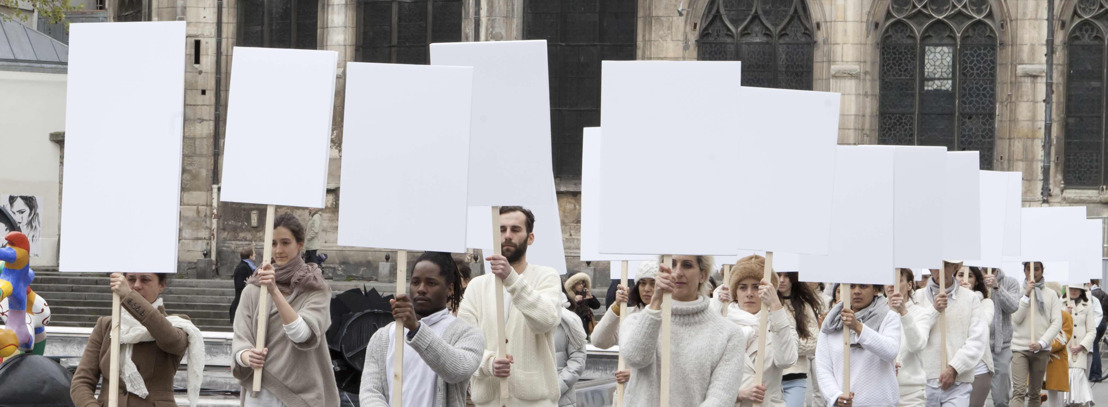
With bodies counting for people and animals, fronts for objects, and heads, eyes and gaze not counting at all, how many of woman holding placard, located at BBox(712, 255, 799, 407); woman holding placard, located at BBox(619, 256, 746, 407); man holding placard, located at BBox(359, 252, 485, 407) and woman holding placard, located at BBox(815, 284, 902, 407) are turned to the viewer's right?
0

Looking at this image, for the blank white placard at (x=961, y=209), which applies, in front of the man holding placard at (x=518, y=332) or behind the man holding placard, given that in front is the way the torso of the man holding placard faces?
behind

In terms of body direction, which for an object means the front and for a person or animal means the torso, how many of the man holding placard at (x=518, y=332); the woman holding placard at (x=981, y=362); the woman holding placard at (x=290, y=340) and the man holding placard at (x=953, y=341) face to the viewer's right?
0

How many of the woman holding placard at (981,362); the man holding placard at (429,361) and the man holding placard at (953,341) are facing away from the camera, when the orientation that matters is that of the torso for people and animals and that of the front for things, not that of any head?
0

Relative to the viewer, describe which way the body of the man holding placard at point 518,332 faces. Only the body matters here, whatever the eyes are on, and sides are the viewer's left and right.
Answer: facing the viewer and to the left of the viewer

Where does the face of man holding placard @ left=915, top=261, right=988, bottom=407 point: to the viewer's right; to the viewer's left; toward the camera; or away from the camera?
toward the camera

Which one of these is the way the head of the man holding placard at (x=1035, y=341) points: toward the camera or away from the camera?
toward the camera

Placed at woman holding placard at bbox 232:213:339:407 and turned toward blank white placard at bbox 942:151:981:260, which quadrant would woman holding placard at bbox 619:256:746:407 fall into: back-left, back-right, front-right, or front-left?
front-right

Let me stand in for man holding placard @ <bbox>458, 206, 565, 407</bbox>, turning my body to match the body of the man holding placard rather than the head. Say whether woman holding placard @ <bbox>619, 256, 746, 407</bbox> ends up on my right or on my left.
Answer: on my left

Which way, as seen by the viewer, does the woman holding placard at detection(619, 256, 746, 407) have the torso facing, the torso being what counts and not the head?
toward the camera

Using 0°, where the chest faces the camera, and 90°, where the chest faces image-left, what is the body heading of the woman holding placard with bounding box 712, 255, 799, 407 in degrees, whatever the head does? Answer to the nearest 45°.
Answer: approximately 45°

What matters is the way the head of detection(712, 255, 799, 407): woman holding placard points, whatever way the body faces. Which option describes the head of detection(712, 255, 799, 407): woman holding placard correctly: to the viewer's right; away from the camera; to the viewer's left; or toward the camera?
toward the camera

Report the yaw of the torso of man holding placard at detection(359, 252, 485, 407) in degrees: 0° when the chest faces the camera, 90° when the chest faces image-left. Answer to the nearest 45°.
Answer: approximately 45°
